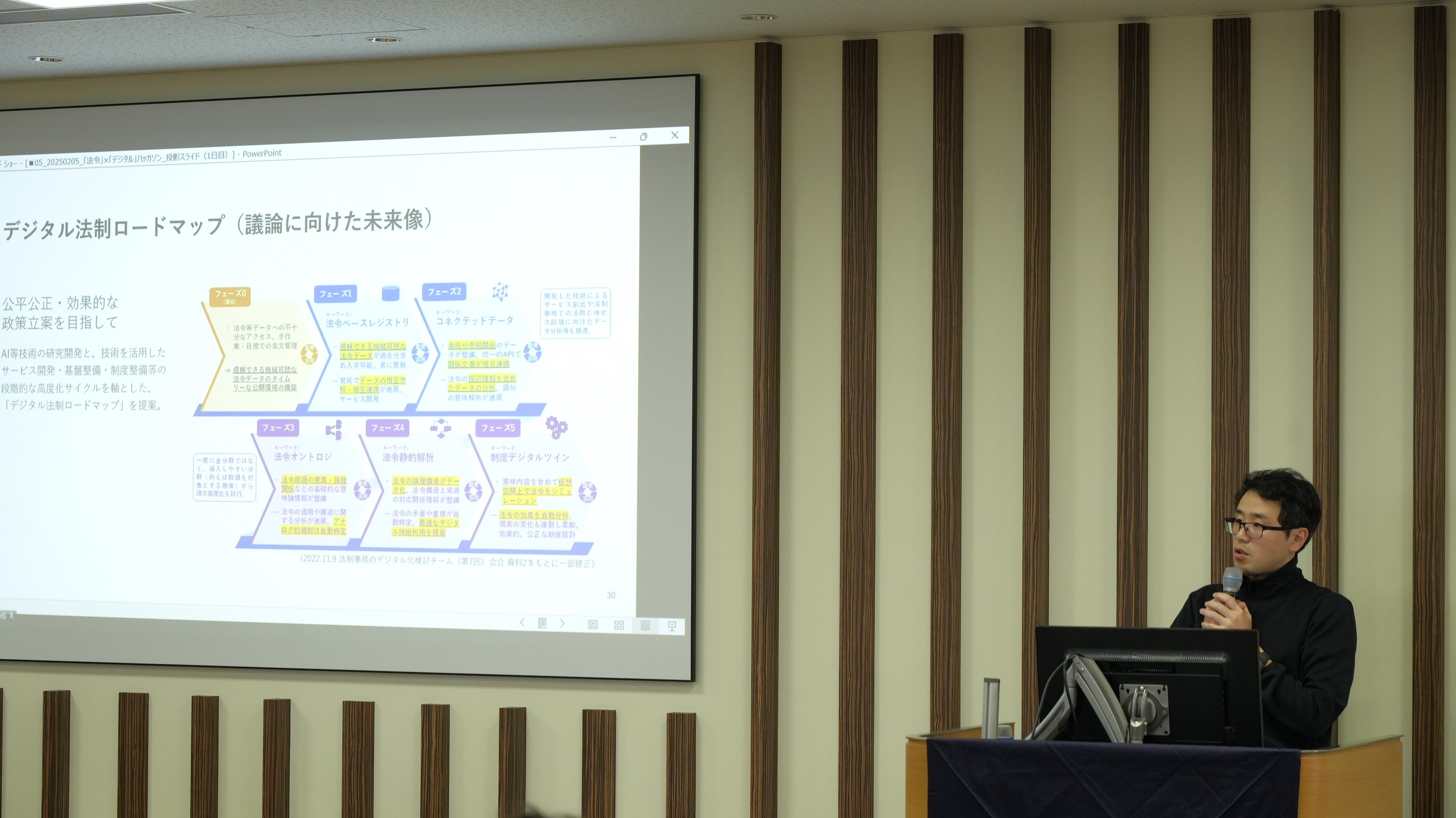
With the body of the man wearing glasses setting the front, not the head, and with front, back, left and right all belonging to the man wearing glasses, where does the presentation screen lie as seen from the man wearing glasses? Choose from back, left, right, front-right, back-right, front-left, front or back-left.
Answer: front-right

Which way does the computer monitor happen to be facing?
away from the camera

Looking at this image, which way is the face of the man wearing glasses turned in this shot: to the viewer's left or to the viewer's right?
to the viewer's left

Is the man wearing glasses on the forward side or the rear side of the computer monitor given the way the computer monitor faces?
on the forward side

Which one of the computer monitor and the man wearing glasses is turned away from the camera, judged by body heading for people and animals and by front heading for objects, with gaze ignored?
the computer monitor

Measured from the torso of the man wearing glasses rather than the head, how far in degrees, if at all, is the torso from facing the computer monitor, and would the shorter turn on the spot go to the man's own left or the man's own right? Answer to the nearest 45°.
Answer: approximately 45° to the man's own left

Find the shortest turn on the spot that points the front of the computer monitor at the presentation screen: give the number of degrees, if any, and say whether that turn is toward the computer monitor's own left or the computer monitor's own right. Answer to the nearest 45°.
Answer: approximately 90° to the computer monitor's own left

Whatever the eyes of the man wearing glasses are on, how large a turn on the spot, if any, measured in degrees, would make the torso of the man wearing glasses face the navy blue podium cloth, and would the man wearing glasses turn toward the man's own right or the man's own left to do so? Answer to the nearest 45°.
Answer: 0° — they already face it

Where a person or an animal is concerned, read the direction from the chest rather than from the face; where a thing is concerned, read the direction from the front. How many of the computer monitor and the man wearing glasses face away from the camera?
1

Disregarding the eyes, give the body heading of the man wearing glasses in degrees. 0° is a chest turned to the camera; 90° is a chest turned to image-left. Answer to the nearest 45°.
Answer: approximately 45°
